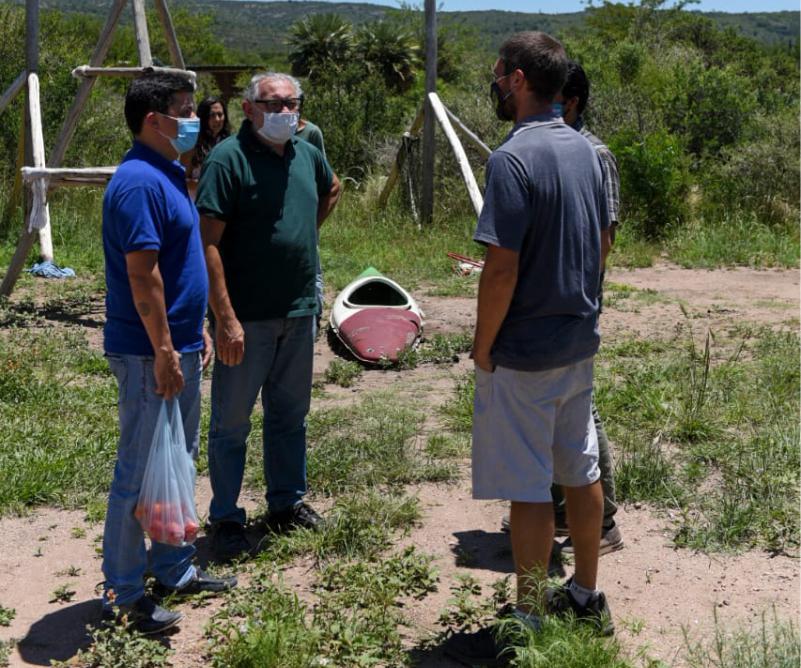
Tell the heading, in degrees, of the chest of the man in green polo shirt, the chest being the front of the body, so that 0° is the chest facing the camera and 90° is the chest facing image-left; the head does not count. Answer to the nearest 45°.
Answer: approximately 315°

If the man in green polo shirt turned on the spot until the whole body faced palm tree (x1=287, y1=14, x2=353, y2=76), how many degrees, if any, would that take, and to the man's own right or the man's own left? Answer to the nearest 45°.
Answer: approximately 135° to the man's own left

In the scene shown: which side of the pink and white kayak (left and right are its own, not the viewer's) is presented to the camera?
back

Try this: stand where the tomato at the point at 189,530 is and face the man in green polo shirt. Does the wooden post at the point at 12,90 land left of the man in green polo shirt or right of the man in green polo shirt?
left

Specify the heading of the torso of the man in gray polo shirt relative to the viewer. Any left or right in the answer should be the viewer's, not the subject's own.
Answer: facing away from the viewer and to the left of the viewer

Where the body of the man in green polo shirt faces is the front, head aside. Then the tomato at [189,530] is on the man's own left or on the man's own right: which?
on the man's own right

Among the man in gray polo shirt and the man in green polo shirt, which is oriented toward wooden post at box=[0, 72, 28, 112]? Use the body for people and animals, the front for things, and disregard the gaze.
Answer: the man in gray polo shirt

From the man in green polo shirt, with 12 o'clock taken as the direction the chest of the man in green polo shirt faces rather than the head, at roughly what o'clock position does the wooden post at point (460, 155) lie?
The wooden post is roughly at 8 o'clock from the man in green polo shirt.

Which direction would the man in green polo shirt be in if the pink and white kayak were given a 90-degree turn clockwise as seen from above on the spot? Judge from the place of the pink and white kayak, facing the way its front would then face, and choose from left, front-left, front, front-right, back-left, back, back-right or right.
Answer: right

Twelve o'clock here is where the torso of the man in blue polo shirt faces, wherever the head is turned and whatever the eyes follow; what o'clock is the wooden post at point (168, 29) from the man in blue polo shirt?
The wooden post is roughly at 9 o'clock from the man in blue polo shirt.

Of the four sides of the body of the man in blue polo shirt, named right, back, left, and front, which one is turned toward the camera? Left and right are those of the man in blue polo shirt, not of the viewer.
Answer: right

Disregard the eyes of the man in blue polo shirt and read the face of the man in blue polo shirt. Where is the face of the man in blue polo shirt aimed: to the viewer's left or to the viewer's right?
to the viewer's right
